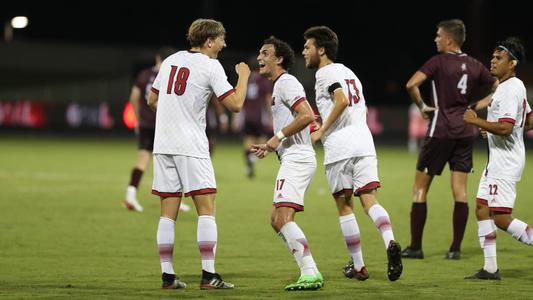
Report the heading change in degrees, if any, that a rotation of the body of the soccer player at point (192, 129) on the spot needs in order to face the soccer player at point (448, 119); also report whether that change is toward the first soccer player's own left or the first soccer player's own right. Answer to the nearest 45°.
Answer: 0° — they already face them

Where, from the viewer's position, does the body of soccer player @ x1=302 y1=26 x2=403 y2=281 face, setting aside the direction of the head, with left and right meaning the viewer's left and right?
facing away from the viewer and to the left of the viewer

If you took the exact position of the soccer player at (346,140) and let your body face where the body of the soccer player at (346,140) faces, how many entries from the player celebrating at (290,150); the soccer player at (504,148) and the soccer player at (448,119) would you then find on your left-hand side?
1

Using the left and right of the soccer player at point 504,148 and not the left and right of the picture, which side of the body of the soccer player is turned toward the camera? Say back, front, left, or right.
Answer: left

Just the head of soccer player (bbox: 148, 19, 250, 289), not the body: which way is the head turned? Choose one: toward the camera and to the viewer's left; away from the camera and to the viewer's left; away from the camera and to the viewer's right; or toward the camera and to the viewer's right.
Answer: away from the camera and to the viewer's right

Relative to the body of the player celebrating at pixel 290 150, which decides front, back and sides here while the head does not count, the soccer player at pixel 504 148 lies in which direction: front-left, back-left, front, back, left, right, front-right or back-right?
back

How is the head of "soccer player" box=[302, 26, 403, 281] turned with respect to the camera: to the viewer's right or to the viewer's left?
to the viewer's left

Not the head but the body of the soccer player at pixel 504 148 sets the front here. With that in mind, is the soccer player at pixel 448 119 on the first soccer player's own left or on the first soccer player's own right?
on the first soccer player's own right

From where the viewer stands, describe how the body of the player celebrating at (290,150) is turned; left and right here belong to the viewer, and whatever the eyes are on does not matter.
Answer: facing to the left of the viewer

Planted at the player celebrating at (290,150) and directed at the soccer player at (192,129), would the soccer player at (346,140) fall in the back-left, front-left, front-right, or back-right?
back-right

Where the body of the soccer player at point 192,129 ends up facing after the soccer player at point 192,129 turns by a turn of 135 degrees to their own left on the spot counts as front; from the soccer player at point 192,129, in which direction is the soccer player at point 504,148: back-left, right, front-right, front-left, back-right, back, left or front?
back

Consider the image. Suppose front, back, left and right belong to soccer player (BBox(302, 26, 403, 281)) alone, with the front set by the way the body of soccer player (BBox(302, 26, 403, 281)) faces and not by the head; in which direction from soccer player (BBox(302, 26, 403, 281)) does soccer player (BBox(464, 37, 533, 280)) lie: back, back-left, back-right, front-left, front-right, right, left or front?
back-right
